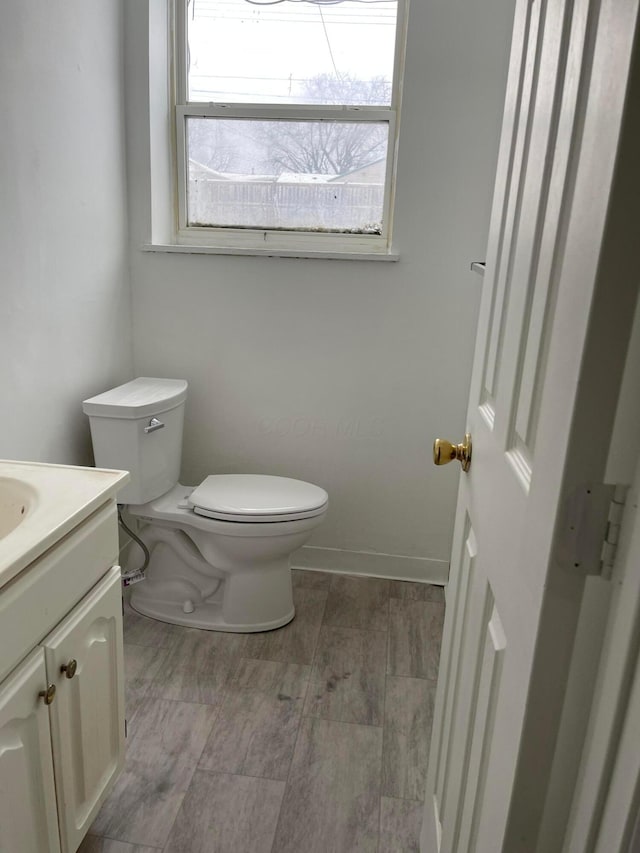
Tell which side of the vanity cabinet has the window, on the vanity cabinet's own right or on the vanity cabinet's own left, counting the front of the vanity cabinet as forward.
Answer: on the vanity cabinet's own left

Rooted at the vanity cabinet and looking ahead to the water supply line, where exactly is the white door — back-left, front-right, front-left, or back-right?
back-right

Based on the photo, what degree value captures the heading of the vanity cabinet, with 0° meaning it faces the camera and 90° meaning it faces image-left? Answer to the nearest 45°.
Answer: approximately 315°

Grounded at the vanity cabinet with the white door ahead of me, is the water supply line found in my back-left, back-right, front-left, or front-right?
back-left

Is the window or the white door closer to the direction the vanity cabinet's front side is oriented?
the white door

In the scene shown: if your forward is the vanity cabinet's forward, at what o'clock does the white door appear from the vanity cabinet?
The white door is roughly at 12 o'clock from the vanity cabinet.

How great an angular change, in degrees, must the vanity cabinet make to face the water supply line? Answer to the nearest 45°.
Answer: approximately 135° to its left
